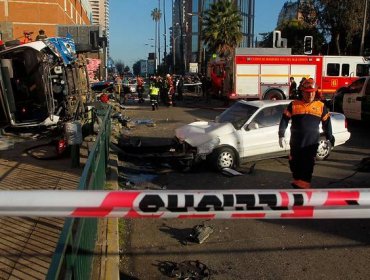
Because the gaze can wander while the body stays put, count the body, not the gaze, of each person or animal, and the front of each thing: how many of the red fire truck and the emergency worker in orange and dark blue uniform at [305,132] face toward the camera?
1

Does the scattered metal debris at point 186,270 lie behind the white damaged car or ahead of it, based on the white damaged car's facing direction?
ahead

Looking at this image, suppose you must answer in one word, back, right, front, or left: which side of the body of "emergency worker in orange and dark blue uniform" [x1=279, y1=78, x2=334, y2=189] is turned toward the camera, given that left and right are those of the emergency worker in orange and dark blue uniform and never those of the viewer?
front

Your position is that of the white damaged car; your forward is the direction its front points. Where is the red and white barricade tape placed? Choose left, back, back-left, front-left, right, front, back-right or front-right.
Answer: front-left

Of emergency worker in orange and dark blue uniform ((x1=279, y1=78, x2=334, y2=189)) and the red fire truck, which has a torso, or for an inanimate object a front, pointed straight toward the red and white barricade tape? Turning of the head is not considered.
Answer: the emergency worker in orange and dark blue uniform

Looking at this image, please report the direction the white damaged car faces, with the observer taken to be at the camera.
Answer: facing the viewer and to the left of the viewer

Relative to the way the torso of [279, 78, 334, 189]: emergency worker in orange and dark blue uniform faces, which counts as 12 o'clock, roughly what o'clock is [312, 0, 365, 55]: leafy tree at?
The leafy tree is roughly at 6 o'clock from the emergency worker in orange and dark blue uniform.

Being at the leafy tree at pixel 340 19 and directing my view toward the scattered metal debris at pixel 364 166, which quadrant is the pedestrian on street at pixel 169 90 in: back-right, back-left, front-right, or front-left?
front-right

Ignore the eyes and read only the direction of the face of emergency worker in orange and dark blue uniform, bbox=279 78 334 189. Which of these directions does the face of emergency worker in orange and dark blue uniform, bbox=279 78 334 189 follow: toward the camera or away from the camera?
toward the camera

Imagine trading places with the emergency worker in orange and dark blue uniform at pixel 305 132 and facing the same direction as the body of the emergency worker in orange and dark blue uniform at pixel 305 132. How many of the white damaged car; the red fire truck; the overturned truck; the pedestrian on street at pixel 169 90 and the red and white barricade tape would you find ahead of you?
1

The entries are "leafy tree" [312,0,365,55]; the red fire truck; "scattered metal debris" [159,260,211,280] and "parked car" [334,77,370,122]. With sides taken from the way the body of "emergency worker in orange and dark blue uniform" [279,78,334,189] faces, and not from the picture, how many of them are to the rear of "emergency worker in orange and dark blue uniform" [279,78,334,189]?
3
